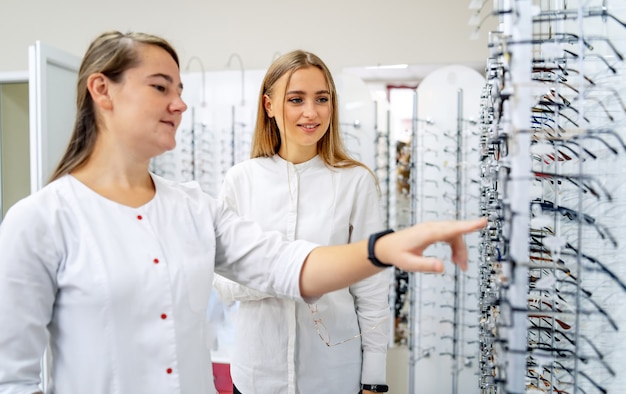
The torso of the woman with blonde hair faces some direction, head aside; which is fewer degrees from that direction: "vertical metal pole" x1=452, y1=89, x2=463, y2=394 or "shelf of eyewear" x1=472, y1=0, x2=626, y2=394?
the shelf of eyewear

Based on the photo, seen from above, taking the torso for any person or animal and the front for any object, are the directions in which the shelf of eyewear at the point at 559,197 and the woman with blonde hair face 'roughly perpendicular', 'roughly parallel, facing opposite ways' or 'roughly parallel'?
roughly perpendicular

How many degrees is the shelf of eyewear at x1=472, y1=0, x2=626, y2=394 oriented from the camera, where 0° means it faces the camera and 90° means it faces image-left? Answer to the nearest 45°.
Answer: approximately 90°

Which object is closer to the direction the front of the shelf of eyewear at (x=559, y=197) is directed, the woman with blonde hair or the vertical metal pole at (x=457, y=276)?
the woman with blonde hair

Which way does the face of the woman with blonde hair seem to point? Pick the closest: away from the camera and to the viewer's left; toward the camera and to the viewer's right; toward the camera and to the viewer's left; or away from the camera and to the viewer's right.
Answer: toward the camera and to the viewer's right

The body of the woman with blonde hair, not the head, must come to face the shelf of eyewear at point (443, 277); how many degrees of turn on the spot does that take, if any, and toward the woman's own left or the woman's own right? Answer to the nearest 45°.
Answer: approximately 135° to the woman's own left

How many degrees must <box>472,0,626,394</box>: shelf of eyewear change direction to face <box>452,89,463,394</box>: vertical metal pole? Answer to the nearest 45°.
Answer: approximately 90° to its right

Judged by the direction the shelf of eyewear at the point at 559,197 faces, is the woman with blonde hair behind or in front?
in front
